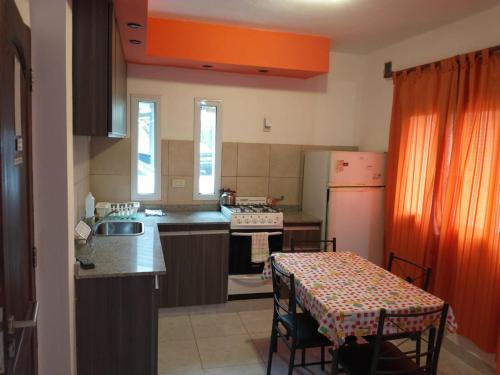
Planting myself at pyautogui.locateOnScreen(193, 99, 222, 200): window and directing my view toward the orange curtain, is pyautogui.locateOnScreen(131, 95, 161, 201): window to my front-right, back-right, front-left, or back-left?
back-right

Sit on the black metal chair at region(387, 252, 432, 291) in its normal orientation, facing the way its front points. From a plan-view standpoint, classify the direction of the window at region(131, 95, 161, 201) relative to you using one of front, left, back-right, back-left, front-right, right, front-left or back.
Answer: front-right

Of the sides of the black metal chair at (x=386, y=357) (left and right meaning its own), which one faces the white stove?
front

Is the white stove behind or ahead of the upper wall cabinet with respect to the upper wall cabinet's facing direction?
ahead

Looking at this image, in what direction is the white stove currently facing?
toward the camera

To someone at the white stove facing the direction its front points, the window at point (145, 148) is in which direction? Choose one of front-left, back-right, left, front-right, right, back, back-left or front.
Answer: right

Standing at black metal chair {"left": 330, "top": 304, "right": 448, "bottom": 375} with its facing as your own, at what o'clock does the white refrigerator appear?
The white refrigerator is roughly at 1 o'clock from the black metal chair.

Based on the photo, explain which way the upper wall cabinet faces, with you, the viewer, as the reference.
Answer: facing to the right of the viewer

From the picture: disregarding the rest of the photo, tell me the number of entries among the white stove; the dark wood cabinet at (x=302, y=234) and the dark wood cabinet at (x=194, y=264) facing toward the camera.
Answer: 3

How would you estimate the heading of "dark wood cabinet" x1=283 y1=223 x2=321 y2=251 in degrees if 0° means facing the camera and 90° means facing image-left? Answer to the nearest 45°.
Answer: approximately 0°

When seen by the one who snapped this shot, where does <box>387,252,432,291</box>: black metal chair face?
facing the viewer and to the left of the viewer

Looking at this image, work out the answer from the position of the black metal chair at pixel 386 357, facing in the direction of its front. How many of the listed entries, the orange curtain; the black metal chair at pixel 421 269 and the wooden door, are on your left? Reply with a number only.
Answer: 1

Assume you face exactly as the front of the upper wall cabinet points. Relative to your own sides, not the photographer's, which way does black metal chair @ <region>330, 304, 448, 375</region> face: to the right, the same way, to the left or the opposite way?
to the left

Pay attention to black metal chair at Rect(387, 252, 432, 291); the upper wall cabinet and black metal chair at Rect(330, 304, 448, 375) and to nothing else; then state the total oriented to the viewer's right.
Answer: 1

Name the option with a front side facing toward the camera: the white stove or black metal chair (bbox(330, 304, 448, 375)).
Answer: the white stove

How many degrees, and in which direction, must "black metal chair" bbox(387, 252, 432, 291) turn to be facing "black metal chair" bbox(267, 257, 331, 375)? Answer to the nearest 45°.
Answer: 0° — it already faces it
